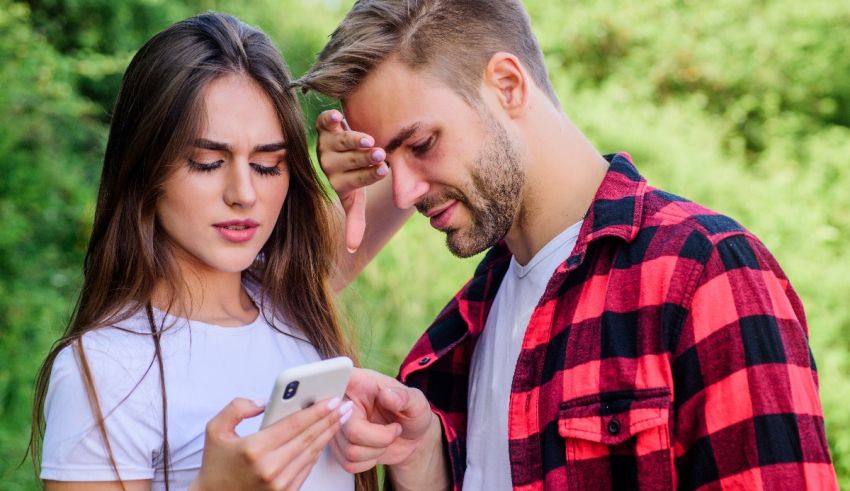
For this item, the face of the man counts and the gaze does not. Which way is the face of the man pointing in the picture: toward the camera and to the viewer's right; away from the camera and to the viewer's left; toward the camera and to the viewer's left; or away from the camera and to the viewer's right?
toward the camera and to the viewer's left

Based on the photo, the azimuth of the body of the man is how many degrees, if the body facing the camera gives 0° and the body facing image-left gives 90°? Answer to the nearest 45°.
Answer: approximately 45°

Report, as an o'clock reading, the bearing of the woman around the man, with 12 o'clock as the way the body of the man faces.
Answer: The woman is roughly at 1 o'clock from the man.
